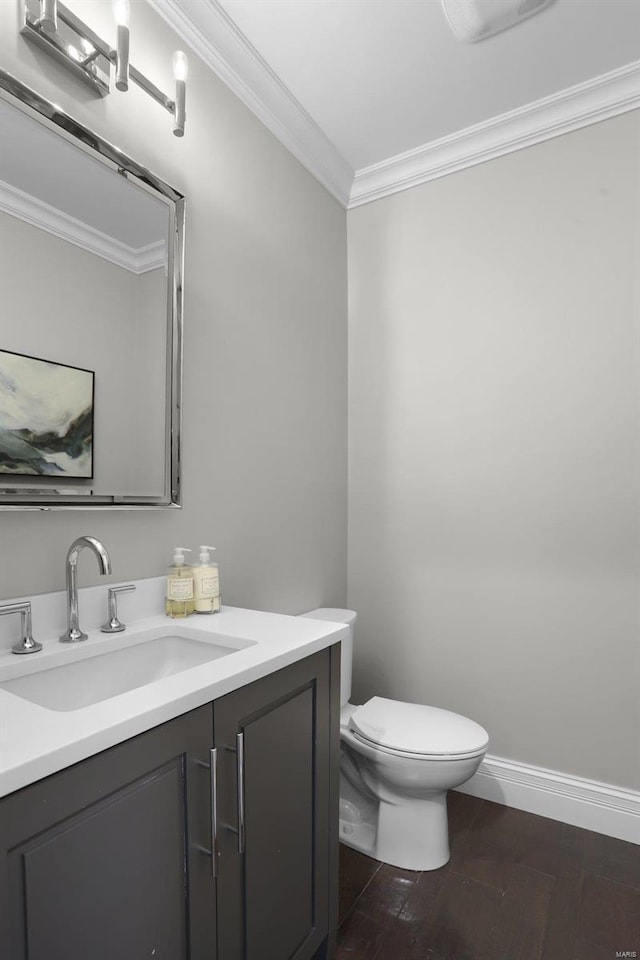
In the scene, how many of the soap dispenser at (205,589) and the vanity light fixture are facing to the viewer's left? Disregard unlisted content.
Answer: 0

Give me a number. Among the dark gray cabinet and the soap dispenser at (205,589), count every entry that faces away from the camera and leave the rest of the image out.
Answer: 0

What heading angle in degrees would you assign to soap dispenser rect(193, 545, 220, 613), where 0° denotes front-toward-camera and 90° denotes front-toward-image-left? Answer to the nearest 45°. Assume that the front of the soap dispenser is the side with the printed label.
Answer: approximately 315°

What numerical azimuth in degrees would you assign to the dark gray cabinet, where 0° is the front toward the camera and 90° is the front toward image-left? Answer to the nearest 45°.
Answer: approximately 315°

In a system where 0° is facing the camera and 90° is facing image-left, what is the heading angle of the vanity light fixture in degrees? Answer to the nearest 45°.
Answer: approximately 315°
